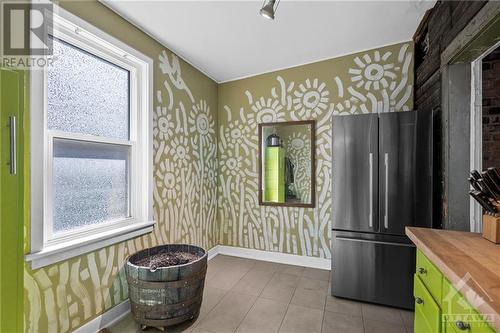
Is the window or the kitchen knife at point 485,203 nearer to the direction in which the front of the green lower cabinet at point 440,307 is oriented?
the window

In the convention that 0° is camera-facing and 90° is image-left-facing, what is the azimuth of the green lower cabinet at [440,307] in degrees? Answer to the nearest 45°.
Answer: approximately 90°

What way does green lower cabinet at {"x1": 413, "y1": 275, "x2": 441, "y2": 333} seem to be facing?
to the viewer's left

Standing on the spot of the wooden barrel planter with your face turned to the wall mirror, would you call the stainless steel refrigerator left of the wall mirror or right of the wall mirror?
right

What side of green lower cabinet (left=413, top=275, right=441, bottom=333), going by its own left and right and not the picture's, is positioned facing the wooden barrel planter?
front

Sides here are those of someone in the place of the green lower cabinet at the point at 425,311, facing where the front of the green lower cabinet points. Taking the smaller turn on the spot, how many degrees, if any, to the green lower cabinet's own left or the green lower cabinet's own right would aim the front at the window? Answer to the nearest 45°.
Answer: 0° — it already faces it
